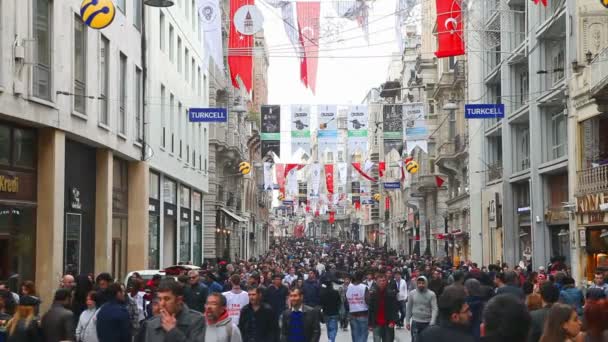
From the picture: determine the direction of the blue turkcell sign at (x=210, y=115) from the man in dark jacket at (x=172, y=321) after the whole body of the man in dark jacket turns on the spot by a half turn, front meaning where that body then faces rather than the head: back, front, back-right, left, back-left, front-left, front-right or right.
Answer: front-left

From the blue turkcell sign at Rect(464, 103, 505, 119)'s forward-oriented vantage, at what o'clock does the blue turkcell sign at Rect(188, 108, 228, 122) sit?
the blue turkcell sign at Rect(188, 108, 228, 122) is roughly at 3 o'clock from the blue turkcell sign at Rect(464, 103, 505, 119).

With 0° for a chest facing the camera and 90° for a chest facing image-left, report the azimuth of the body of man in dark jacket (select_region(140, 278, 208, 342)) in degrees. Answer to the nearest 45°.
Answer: approximately 45°

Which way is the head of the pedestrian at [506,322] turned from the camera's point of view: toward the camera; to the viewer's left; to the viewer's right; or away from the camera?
away from the camera

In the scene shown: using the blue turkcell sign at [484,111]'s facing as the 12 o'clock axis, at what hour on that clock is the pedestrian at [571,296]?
The pedestrian is roughly at 12 o'clock from the blue turkcell sign.

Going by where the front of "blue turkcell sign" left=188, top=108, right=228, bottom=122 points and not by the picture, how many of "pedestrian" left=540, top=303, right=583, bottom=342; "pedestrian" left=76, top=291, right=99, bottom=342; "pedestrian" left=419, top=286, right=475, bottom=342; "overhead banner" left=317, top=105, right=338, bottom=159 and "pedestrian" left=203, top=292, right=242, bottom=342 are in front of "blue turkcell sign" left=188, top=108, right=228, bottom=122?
4

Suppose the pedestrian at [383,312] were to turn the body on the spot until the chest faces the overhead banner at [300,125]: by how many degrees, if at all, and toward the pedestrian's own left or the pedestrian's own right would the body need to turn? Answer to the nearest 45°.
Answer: approximately 180°
